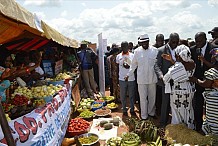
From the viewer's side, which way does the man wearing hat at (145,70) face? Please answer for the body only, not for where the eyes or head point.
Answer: toward the camera

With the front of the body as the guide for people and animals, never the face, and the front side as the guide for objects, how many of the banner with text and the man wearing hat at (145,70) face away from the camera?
0

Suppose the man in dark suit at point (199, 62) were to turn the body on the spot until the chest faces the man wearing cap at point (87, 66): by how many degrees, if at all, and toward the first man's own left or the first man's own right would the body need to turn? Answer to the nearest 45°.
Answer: approximately 90° to the first man's own right

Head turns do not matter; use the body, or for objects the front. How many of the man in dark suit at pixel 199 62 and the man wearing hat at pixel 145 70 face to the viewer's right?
0

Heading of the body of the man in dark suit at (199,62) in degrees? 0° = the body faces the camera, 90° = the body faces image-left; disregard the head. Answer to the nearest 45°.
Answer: approximately 45°

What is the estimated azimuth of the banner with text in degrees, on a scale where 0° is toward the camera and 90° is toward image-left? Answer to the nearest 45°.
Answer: approximately 315°

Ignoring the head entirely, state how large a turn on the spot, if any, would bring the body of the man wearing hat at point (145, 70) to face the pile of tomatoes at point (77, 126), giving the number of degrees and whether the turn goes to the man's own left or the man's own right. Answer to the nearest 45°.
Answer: approximately 90° to the man's own right

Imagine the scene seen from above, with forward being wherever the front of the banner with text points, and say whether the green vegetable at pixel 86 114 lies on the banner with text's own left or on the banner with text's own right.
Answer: on the banner with text's own left

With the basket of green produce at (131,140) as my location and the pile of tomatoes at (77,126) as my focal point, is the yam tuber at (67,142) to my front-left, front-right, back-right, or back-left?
front-left

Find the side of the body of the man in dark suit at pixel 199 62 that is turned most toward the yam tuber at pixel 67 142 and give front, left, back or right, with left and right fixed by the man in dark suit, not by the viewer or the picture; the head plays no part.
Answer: front

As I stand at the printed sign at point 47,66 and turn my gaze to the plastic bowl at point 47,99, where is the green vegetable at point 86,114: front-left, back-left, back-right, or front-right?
front-left

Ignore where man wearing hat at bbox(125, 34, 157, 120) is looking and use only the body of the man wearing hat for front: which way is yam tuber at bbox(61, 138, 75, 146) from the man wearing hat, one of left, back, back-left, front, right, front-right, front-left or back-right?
front-right
